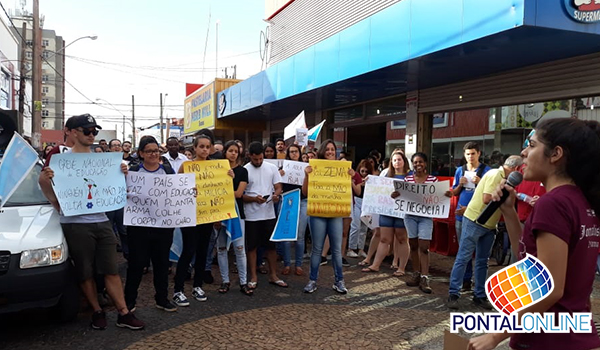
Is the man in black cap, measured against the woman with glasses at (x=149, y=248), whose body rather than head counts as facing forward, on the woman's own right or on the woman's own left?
on the woman's own right

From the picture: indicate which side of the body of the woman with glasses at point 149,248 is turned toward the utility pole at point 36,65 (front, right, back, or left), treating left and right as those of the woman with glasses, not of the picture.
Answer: back

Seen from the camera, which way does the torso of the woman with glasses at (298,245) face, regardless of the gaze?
toward the camera

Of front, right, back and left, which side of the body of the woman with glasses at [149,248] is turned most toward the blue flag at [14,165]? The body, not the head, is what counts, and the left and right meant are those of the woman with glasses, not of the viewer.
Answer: right

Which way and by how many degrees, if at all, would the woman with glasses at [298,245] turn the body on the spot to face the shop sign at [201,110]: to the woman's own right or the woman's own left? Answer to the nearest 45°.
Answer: approximately 180°

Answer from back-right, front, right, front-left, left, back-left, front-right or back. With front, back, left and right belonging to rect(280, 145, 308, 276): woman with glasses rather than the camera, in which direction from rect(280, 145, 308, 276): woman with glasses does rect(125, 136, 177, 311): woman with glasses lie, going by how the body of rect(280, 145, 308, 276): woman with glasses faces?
front-right

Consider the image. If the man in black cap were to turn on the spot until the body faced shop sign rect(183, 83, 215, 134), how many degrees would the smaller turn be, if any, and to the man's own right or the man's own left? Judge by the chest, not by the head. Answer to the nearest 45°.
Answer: approximately 135° to the man's own left

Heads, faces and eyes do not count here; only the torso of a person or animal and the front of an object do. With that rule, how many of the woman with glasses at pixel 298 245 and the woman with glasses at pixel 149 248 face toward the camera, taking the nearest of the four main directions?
2

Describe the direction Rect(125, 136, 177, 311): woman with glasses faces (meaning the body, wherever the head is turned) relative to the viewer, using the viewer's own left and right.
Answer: facing the viewer

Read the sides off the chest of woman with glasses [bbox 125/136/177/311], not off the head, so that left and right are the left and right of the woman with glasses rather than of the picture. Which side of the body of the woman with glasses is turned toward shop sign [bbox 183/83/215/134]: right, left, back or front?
back

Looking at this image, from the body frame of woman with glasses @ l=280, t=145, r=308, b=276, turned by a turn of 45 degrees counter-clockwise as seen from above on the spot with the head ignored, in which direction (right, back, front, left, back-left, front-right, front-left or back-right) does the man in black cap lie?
right

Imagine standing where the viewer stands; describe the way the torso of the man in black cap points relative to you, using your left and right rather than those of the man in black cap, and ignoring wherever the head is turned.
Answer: facing the viewer and to the right of the viewer
